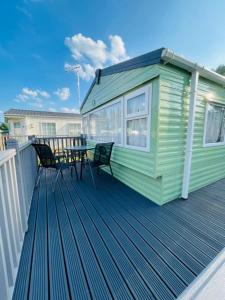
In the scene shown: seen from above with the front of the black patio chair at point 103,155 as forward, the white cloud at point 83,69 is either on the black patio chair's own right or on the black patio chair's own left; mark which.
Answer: on the black patio chair's own right

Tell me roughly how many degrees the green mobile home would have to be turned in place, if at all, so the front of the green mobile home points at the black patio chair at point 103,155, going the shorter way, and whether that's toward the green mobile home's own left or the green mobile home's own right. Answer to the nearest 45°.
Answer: approximately 45° to the green mobile home's own right

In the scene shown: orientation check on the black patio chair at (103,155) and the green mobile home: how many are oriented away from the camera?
0

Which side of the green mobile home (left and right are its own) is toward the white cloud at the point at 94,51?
right

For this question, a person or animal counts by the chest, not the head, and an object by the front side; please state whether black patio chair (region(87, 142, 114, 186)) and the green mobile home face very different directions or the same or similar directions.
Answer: same or similar directions

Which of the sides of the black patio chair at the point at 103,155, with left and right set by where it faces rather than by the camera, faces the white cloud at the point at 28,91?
front

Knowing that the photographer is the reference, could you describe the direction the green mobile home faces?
facing the viewer and to the left of the viewer

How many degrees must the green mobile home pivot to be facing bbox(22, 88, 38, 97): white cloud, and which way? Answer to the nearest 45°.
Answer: approximately 90° to its right
